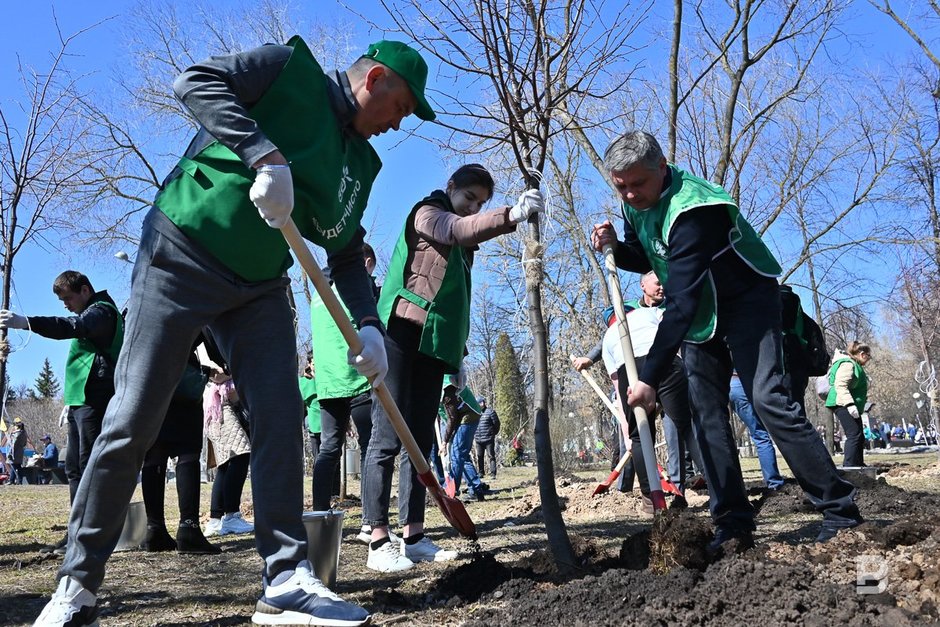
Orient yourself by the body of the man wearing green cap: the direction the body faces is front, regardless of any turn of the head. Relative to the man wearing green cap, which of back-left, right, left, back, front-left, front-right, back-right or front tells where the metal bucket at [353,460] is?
back-left

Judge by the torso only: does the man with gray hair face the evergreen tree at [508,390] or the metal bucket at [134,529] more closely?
the metal bucket

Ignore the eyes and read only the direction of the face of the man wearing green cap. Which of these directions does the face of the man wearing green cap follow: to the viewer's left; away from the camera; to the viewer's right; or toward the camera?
to the viewer's right

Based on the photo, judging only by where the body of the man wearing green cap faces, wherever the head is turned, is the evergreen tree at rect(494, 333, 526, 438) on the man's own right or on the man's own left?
on the man's own left

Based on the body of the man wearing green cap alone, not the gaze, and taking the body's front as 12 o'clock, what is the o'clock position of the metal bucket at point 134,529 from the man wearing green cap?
The metal bucket is roughly at 7 o'clock from the man wearing green cap.

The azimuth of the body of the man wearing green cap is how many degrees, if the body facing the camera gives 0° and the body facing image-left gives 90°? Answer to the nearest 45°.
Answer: approximately 315°

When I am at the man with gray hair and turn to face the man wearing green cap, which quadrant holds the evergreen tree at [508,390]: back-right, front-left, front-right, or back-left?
back-right

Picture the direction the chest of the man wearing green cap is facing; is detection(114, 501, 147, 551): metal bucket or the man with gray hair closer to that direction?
the man with gray hair

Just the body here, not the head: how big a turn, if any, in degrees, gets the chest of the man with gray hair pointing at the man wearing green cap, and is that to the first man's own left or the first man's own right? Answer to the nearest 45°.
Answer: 0° — they already face them

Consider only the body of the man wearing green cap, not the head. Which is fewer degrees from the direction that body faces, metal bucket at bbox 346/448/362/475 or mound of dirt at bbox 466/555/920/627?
the mound of dirt
